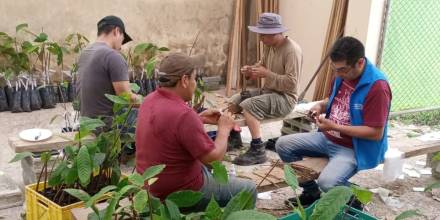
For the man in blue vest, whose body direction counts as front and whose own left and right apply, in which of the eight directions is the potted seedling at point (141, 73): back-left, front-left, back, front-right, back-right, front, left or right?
right

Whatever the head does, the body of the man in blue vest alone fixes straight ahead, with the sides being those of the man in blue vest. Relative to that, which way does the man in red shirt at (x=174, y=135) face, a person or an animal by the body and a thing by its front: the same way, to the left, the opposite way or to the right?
the opposite way

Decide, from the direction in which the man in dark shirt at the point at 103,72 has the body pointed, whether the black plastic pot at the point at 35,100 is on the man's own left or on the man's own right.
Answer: on the man's own left

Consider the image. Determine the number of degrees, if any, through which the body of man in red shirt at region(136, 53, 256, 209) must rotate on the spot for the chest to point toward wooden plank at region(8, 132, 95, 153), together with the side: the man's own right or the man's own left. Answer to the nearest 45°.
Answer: approximately 90° to the man's own left

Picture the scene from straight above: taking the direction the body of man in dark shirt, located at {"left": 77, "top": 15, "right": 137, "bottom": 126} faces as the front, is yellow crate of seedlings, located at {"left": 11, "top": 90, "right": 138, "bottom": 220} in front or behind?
behind

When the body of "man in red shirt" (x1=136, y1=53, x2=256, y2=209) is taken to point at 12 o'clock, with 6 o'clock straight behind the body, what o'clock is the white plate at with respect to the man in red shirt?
The white plate is roughly at 9 o'clock from the man in red shirt.

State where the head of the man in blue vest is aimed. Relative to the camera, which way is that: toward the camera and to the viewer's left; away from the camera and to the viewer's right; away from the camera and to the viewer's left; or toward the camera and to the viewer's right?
toward the camera and to the viewer's left

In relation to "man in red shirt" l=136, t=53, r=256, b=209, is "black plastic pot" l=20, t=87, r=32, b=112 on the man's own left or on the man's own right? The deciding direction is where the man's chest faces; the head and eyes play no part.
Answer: on the man's own left

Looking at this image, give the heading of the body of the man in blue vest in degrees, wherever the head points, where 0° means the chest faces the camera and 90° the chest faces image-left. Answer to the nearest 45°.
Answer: approximately 45°

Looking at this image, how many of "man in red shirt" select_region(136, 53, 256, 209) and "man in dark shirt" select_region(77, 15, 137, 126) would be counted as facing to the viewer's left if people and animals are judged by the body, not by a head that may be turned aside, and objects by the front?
0

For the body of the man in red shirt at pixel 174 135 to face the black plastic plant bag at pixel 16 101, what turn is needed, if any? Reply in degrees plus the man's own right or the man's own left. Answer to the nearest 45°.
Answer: approximately 90° to the man's own left

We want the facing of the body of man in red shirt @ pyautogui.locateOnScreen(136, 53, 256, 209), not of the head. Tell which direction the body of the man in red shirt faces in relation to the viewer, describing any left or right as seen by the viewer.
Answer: facing away from the viewer and to the right of the viewer

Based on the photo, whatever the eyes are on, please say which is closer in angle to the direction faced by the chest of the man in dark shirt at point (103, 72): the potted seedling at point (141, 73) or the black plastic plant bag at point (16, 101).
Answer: the potted seedling

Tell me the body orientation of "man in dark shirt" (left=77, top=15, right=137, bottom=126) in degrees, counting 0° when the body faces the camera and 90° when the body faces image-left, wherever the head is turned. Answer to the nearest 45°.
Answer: approximately 225°
